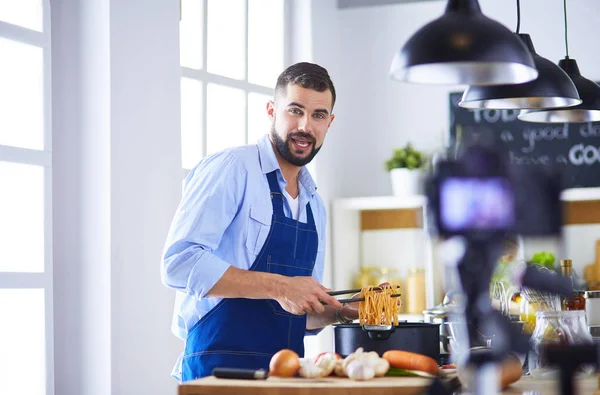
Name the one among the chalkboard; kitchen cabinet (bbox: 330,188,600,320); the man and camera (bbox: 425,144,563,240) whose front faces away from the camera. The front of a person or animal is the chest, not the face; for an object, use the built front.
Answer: the camera

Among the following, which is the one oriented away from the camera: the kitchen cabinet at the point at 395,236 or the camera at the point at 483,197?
the camera

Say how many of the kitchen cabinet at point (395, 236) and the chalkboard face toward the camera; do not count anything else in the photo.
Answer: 2

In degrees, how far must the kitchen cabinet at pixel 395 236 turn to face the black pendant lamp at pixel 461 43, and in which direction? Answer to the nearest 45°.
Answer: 0° — it already faces it

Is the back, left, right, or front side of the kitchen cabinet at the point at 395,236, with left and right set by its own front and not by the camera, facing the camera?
front

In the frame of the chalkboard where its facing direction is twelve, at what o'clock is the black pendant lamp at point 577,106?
The black pendant lamp is roughly at 12 o'clock from the chalkboard.

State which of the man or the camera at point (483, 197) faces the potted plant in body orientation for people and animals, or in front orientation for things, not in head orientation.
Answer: the camera

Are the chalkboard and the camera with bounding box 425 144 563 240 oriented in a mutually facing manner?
yes

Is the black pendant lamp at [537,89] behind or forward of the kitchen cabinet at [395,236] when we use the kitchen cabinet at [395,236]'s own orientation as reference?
forward

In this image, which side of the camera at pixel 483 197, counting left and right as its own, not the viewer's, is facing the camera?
back

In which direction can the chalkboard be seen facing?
toward the camera

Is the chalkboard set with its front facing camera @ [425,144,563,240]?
yes

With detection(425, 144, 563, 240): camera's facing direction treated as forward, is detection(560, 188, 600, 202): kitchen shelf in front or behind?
in front

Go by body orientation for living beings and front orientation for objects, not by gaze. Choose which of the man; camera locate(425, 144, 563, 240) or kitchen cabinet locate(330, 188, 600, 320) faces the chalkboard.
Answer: the camera

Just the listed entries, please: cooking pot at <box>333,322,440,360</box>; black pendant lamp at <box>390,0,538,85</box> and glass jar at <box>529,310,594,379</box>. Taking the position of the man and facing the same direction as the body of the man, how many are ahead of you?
3

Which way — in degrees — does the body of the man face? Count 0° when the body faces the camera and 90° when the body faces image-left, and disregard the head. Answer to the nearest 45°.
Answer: approximately 315°

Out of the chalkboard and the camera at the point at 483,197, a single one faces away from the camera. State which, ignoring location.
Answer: the camera

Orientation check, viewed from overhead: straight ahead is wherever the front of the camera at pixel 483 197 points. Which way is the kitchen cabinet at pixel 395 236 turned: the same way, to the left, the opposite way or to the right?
the opposite way
